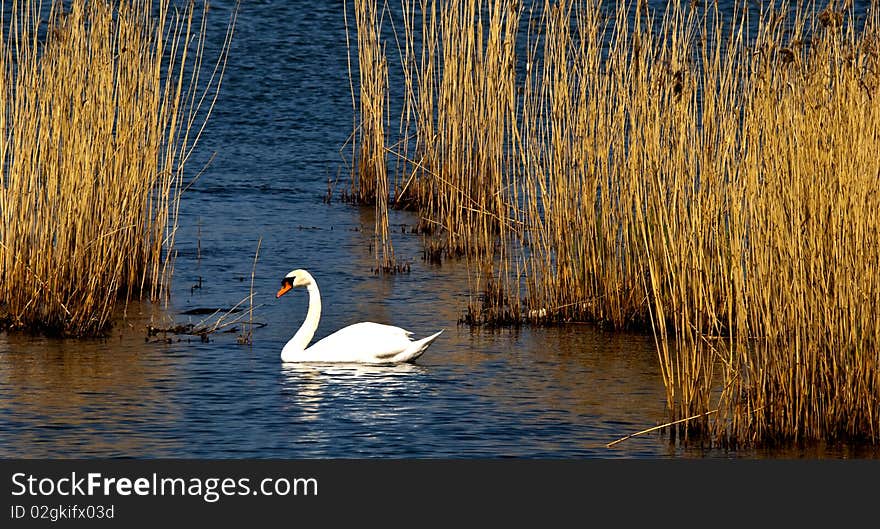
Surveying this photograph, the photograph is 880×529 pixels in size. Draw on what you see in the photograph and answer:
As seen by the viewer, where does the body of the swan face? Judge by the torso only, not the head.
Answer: to the viewer's left
